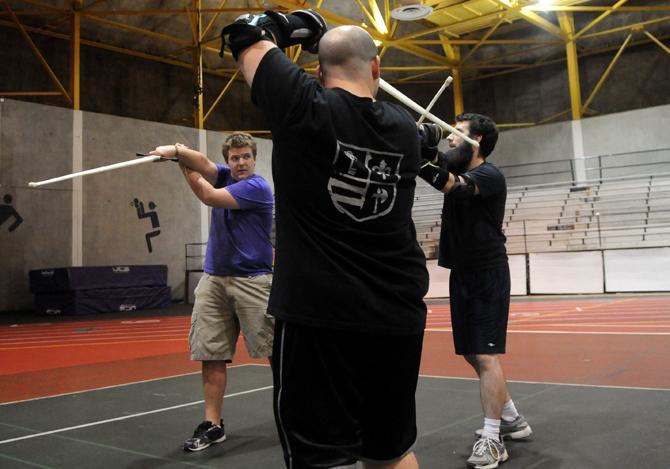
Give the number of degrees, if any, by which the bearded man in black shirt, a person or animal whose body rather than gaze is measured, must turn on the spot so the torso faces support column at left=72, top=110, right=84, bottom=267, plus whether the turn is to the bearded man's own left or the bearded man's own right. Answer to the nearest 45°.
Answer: approximately 90° to the bearded man's own right

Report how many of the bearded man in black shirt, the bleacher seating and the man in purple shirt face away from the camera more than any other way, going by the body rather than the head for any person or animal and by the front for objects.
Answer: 0

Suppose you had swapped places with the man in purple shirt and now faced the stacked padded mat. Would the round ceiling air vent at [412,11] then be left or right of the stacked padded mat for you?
right

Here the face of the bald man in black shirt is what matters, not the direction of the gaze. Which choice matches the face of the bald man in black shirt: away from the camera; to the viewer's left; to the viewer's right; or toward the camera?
away from the camera

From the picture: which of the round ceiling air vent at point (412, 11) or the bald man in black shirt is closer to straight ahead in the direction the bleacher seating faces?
the bald man in black shirt

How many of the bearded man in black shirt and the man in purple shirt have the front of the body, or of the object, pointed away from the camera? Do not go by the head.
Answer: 0

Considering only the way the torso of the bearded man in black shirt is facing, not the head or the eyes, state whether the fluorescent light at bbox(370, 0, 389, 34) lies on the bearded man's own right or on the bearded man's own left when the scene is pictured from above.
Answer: on the bearded man's own right

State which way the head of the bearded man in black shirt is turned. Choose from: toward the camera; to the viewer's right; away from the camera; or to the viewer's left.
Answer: to the viewer's left

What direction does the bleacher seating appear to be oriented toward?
toward the camera

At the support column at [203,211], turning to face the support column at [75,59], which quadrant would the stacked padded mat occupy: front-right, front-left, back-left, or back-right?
front-left

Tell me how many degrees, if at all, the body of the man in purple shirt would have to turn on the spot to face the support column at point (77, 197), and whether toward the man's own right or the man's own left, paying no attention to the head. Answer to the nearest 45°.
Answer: approximately 135° to the man's own right
